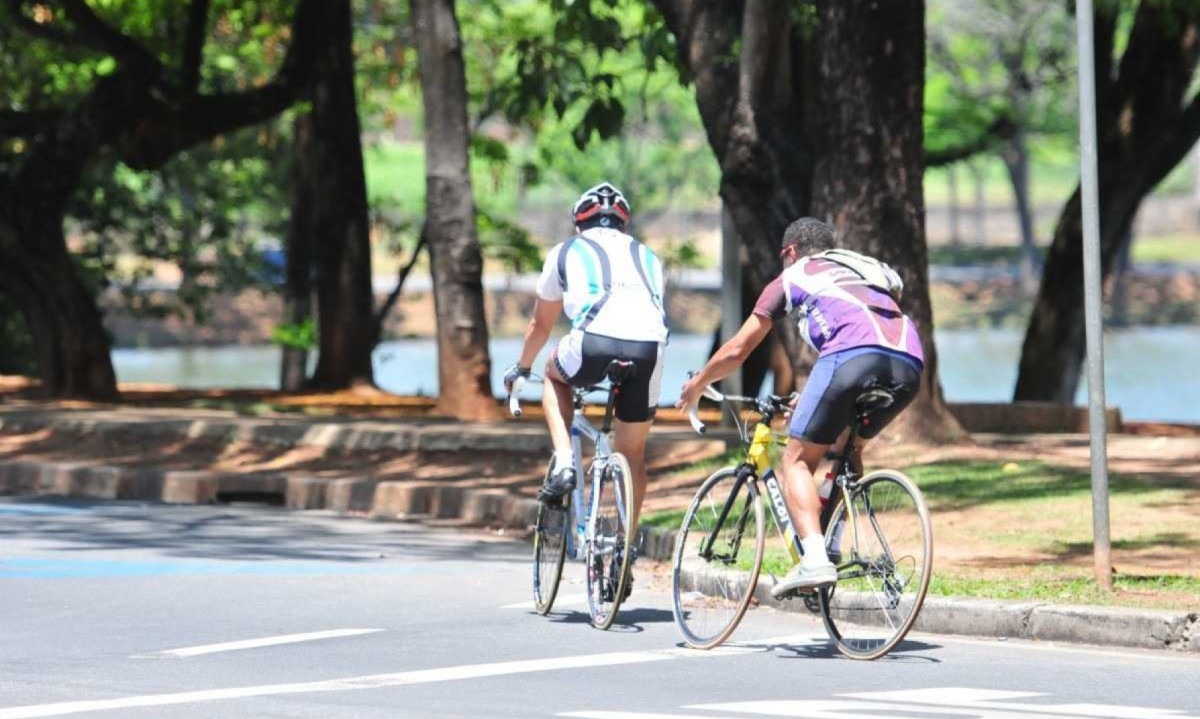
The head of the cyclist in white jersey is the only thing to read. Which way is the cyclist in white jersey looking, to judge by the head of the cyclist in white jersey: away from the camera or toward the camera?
away from the camera

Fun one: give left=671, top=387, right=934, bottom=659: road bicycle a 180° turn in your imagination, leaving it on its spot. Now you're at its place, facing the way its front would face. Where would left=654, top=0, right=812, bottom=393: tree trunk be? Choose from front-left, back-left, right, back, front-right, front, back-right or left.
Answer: back-left

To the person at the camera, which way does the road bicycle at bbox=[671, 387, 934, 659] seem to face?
facing away from the viewer and to the left of the viewer

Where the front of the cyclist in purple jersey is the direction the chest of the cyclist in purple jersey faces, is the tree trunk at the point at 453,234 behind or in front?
in front

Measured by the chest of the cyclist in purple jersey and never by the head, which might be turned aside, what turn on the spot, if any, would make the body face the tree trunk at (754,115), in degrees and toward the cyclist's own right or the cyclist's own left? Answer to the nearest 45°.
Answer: approximately 45° to the cyclist's own right

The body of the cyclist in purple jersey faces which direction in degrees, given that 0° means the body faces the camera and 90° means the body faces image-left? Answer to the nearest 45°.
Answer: approximately 135°

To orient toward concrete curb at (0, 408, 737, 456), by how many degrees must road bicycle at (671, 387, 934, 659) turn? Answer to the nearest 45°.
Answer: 0° — it already faces it

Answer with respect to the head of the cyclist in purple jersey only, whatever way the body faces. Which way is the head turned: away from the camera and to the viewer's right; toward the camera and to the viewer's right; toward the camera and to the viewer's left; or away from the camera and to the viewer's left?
away from the camera and to the viewer's left

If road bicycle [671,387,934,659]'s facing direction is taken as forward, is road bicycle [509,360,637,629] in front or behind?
in front

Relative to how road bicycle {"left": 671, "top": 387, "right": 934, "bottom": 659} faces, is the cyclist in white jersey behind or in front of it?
in front

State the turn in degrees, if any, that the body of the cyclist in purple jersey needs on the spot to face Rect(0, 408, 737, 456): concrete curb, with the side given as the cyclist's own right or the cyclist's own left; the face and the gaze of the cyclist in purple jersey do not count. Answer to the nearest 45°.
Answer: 0° — they already face it

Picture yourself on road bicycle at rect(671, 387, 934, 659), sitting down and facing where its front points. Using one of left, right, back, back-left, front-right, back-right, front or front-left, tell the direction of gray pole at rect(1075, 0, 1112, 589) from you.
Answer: right
